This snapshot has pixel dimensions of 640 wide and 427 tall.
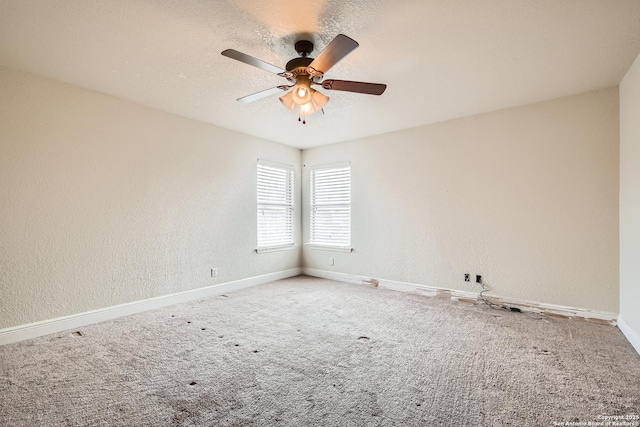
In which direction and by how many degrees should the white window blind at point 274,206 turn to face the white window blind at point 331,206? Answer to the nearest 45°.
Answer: approximately 45° to its left

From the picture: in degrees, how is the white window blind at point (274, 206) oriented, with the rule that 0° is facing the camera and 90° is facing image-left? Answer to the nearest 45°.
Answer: approximately 315°

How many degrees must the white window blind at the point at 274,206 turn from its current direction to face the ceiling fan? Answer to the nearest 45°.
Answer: approximately 45° to its right

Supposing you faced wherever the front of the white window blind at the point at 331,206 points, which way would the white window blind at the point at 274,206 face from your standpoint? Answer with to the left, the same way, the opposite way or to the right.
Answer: to the left

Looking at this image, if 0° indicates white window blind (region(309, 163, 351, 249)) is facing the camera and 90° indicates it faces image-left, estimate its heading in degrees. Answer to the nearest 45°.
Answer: approximately 45°

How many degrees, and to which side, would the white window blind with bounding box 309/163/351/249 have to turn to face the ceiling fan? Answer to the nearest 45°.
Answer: approximately 45° to its left
